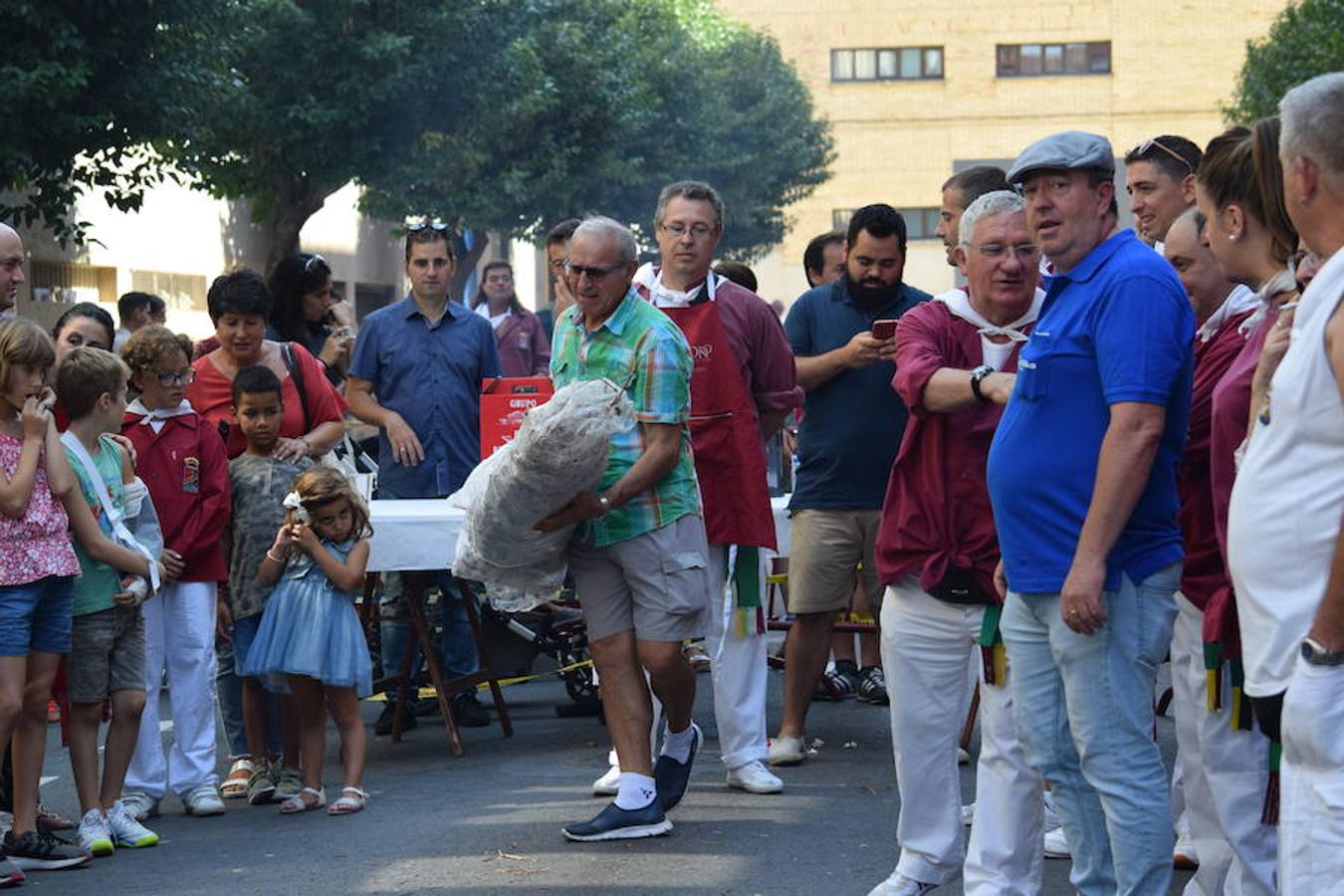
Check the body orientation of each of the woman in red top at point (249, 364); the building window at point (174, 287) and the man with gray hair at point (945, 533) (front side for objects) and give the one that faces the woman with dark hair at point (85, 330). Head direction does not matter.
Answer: the building window

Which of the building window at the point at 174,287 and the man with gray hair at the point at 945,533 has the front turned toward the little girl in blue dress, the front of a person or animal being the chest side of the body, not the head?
the building window

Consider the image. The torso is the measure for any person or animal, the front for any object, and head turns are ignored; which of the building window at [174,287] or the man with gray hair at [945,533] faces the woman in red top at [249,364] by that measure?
the building window

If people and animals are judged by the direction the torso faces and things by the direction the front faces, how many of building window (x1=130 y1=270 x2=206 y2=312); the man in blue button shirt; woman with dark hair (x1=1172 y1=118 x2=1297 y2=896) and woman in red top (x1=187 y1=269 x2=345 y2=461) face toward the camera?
3

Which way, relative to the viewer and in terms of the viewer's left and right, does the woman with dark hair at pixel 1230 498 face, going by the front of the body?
facing to the left of the viewer

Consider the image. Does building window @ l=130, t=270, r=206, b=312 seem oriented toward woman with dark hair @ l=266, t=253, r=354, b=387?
yes

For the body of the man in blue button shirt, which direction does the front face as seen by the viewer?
toward the camera

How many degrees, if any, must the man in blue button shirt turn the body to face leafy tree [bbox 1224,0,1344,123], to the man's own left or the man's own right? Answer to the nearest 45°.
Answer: approximately 135° to the man's own left

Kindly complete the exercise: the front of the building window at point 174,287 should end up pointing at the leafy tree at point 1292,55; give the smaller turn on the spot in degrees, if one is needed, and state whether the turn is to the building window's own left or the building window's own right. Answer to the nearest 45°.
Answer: approximately 90° to the building window's own left

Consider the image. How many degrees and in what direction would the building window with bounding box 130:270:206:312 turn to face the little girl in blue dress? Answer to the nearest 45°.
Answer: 0° — it already faces them

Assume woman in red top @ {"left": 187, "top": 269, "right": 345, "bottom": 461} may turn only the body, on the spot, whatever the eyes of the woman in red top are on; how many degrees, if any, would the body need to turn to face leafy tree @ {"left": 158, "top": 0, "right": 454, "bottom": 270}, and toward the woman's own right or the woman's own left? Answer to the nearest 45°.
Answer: approximately 180°

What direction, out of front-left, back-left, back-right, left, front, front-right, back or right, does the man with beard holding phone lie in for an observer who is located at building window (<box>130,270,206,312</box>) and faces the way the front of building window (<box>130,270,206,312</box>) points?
front

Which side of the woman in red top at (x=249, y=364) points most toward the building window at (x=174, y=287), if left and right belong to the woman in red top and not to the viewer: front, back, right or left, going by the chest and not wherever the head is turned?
back

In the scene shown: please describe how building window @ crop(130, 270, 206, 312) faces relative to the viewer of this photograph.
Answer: facing the viewer

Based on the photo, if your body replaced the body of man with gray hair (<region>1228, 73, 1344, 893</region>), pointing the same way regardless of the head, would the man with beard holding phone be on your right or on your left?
on your right

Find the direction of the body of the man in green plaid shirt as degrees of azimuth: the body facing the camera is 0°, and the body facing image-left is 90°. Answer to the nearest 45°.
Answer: approximately 45°

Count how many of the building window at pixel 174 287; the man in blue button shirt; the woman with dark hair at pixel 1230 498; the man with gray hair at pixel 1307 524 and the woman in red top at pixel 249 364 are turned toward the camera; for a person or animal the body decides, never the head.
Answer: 3

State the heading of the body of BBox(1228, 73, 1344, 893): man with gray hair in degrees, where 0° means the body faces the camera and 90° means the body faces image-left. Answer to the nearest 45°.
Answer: approximately 90°
